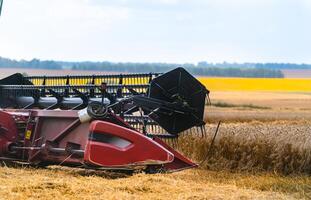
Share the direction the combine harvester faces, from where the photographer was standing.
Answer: facing away from the viewer and to the right of the viewer
